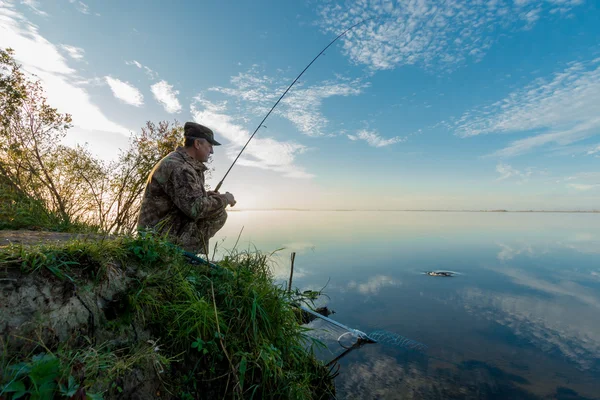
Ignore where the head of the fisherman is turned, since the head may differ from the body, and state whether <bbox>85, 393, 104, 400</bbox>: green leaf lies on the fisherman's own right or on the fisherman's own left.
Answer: on the fisherman's own right

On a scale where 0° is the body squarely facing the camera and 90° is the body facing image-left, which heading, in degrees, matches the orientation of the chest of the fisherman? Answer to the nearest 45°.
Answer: approximately 270°

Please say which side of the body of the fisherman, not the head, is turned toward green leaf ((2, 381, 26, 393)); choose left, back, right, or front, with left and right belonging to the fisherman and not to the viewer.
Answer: right

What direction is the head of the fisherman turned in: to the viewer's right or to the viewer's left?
to the viewer's right
